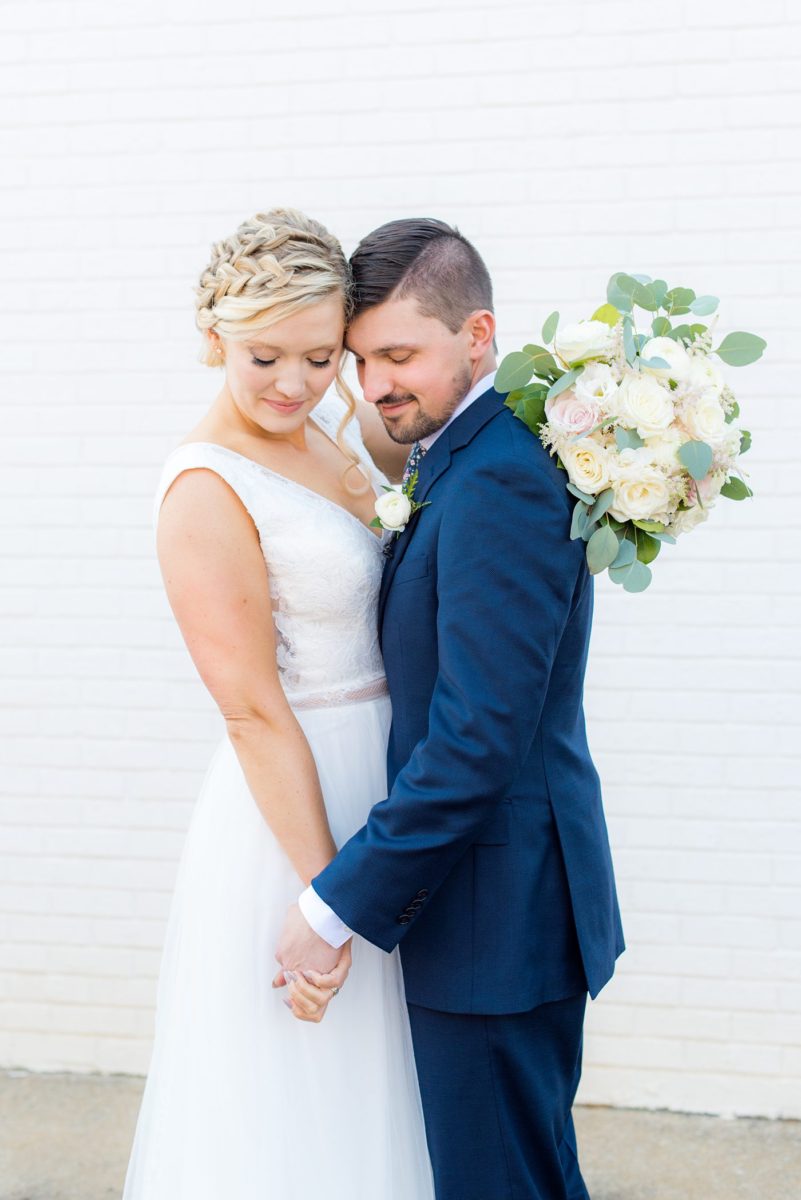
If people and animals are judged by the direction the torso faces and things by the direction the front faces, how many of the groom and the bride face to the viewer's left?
1

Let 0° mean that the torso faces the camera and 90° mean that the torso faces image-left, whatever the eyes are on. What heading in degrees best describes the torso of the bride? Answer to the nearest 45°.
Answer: approximately 315°

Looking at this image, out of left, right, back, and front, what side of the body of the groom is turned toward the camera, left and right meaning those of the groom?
left
